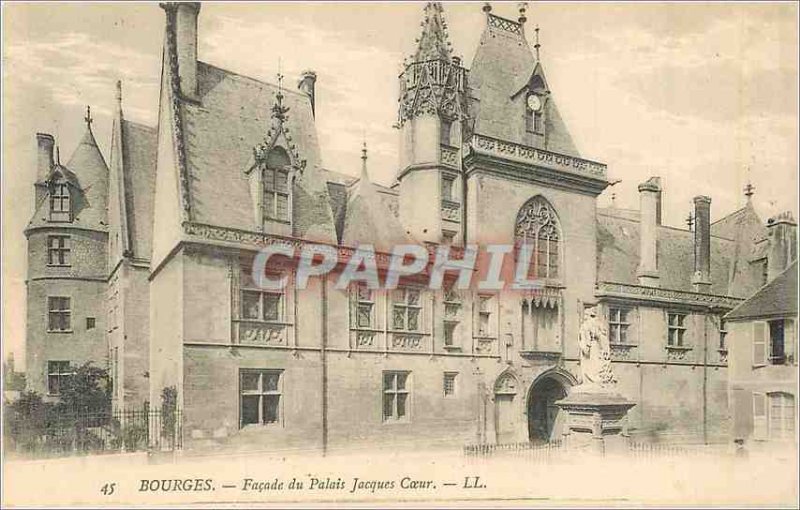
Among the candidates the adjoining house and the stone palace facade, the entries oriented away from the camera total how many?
0

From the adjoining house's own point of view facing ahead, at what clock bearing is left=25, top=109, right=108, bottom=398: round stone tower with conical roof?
The round stone tower with conical roof is roughly at 2 o'clock from the adjoining house.

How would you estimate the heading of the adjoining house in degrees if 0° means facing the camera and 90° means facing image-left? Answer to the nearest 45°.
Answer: approximately 0°

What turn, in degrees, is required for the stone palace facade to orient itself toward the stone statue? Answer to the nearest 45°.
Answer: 0° — it already faces it

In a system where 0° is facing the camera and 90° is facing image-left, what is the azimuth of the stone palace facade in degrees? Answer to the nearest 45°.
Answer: approximately 315°

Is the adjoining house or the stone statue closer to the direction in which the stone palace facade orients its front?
the stone statue

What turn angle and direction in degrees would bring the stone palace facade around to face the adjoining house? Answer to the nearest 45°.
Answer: approximately 45° to its left
